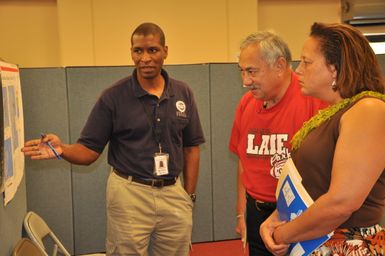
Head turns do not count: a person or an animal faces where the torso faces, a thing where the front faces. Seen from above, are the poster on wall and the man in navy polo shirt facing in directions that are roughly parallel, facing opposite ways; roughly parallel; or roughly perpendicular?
roughly perpendicular

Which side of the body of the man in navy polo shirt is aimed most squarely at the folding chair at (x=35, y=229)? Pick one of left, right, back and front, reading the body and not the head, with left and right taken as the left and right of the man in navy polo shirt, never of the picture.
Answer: right

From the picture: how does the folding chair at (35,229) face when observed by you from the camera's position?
facing the viewer and to the right of the viewer

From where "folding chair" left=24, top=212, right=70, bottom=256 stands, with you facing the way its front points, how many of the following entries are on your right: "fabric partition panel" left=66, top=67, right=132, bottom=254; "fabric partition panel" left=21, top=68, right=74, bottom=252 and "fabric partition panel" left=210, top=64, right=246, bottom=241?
0

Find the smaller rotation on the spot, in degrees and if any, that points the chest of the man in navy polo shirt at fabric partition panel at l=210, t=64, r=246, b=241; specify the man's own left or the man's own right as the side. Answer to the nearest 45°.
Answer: approximately 135° to the man's own left

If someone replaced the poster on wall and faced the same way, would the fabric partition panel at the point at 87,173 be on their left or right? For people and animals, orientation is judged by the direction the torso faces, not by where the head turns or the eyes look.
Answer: on their left

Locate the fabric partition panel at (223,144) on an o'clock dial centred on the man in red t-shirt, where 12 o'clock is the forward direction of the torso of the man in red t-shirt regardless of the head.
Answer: The fabric partition panel is roughly at 4 o'clock from the man in red t-shirt.

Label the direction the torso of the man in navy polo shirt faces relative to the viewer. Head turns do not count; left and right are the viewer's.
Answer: facing the viewer

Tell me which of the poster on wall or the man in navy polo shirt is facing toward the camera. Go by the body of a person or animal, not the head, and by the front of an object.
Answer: the man in navy polo shirt

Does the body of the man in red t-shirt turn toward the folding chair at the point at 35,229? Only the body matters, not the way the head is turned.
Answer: no

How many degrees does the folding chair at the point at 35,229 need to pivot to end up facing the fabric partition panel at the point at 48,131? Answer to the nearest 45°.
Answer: approximately 135° to its left

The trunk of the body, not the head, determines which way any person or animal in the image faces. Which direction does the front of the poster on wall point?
to the viewer's right

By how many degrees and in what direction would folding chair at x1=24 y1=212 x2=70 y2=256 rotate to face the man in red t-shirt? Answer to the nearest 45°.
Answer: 0° — it already faces them

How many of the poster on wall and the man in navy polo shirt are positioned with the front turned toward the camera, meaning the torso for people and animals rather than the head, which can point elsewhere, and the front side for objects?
1

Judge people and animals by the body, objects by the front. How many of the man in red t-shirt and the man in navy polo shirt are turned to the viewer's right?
0

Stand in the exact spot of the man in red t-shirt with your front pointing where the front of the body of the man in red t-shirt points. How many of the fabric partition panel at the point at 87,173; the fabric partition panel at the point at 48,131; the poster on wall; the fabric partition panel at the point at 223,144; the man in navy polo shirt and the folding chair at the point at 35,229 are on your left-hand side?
0

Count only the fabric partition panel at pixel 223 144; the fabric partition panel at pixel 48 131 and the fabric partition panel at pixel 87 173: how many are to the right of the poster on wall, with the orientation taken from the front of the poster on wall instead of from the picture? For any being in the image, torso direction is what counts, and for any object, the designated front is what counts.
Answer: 0

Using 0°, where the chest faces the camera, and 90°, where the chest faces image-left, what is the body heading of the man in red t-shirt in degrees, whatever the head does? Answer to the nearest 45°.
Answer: approximately 45°
